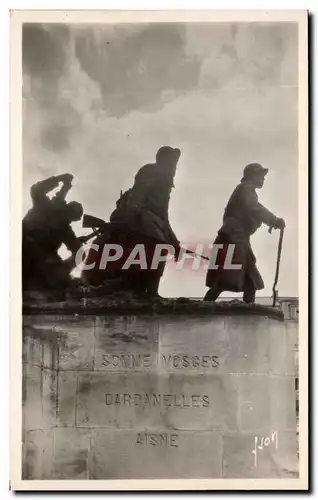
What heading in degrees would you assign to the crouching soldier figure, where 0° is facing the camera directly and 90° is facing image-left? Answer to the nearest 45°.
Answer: approximately 270°

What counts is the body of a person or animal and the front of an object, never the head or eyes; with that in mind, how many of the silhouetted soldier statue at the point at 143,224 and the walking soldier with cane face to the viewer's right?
2

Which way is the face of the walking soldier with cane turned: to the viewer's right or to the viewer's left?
to the viewer's right

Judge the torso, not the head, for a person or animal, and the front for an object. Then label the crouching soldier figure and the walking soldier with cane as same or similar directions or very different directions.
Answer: same or similar directions

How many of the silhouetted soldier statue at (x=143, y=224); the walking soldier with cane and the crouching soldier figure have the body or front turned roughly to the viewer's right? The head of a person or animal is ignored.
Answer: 3

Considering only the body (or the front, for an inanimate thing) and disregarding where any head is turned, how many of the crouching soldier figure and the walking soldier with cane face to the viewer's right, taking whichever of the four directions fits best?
2

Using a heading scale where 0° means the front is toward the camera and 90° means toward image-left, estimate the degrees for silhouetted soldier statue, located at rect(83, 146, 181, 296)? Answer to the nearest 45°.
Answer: approximately 270°

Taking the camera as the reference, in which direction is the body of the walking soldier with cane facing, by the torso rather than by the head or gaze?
to the viewer's right
